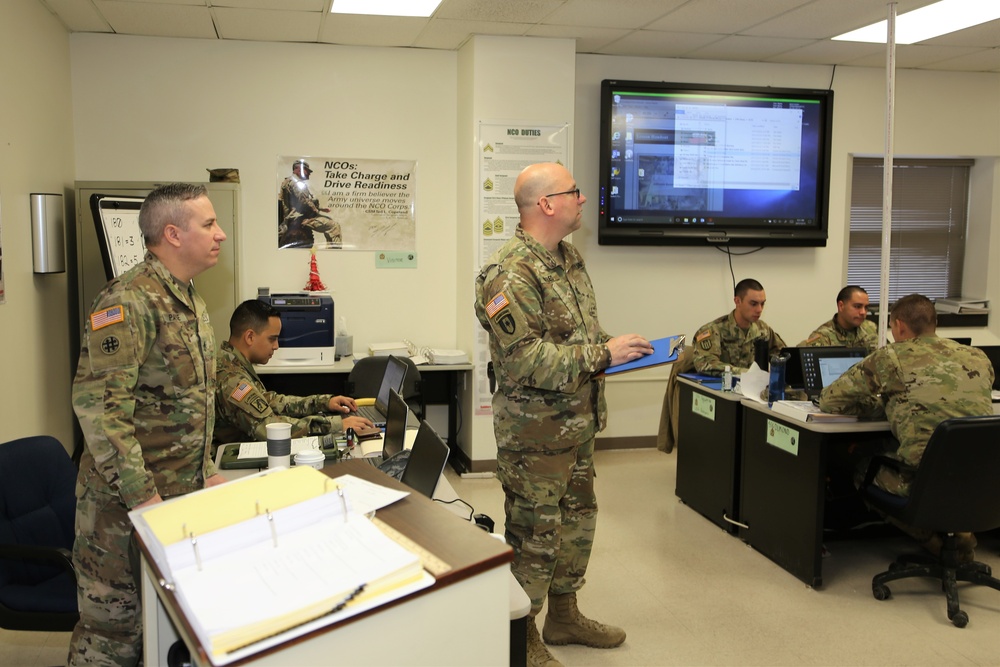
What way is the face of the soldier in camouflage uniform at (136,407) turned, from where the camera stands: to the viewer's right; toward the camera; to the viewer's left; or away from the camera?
to the viewer's right

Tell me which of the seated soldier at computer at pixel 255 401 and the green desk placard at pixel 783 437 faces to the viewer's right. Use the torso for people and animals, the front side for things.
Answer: the seated soldier at computer

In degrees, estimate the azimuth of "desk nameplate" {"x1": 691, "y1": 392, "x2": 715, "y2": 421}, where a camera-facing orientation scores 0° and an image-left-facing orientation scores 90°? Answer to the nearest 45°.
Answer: approximately 45°

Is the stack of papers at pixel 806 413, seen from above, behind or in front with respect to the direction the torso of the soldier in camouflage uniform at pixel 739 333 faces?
in front

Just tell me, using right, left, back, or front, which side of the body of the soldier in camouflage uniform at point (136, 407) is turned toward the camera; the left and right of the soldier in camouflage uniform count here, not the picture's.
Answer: right

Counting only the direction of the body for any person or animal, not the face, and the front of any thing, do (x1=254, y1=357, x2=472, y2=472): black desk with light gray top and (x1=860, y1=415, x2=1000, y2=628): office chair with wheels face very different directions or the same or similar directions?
very different directions

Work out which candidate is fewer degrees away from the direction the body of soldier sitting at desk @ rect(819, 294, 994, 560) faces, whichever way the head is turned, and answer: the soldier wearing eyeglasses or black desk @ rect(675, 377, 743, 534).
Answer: the black desk

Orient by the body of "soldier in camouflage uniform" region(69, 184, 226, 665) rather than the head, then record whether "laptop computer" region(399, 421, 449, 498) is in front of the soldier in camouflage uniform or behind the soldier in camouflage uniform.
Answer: in front

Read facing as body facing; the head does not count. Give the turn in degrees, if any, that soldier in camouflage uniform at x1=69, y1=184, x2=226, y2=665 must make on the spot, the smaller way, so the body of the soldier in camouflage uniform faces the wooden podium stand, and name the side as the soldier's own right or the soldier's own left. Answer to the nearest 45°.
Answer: approximately 45° to the soldier's own right

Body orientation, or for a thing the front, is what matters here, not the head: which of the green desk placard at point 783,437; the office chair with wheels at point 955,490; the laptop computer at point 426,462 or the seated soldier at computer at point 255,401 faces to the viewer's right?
the seated soldier at computer

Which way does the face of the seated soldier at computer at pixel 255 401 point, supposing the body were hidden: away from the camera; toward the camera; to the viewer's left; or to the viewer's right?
to the viewer's right
